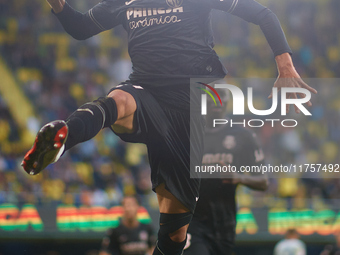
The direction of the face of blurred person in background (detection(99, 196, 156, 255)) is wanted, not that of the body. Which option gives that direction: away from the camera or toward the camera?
toward the camera

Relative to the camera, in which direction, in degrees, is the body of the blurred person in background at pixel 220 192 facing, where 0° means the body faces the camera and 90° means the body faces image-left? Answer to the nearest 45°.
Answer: approximately 45°

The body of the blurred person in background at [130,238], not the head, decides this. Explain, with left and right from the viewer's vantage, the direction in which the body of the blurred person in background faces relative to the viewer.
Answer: facing the viewer

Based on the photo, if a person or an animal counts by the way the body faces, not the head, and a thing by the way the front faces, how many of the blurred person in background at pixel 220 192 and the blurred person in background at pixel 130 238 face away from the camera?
0

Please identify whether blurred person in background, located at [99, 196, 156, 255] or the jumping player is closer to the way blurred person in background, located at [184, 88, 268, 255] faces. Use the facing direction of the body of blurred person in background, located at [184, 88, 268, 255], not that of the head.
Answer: the jumping player

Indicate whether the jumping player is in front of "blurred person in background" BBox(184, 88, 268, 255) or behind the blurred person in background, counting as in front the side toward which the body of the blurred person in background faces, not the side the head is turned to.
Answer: in front

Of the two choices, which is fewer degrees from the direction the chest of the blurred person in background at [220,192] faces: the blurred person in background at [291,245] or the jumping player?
the jumping player

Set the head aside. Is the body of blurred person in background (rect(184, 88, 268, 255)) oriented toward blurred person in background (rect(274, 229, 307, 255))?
no

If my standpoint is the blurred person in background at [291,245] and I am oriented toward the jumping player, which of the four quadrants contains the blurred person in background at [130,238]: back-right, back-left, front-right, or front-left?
front-right

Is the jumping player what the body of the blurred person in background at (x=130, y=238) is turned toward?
yes
